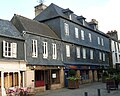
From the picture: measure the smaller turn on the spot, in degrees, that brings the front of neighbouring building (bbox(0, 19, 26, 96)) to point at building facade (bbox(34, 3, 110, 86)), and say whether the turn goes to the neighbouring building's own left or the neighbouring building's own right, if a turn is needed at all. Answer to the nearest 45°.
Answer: approximately 90° to the neighbouring building's own left

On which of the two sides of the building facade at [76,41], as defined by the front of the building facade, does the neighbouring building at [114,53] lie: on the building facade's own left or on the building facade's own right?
on the building facade's own left

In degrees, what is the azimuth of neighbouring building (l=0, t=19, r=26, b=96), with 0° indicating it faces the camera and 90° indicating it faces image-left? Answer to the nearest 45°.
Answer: approximately 315°

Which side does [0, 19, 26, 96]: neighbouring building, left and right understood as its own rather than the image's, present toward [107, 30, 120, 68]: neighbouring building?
left

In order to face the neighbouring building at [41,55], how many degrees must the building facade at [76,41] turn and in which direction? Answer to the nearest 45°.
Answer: approximately 90° to its right

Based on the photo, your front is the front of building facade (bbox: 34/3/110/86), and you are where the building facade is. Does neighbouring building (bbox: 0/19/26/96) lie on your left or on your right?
on your right

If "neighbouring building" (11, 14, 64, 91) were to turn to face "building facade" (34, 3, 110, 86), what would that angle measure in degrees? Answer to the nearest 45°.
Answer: approximately 90° to its left

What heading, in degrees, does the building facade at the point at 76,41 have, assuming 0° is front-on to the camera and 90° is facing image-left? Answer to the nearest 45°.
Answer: approximately 315°
